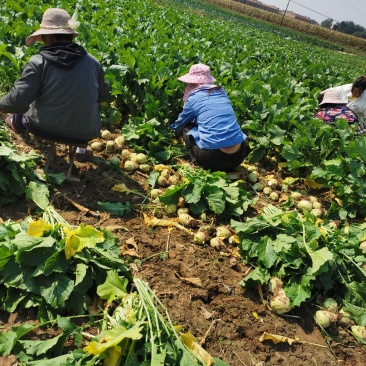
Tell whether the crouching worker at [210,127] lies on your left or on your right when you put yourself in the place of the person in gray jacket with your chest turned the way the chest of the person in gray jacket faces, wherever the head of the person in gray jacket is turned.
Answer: on your right

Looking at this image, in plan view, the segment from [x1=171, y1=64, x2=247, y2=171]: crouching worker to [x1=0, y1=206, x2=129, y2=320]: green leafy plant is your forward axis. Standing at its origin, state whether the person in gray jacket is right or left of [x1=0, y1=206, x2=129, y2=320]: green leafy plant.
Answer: right

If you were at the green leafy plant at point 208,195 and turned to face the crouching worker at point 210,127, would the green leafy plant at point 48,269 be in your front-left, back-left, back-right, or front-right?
back-left

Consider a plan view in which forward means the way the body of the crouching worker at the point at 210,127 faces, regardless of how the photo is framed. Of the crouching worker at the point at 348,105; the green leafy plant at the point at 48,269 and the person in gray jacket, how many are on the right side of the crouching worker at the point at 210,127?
1

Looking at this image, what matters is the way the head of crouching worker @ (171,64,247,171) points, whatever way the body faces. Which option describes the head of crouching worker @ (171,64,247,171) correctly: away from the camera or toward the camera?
away from the camera

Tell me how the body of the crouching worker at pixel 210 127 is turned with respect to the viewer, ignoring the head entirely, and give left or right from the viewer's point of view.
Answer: facing away from the viewer and to the left of the viewer
